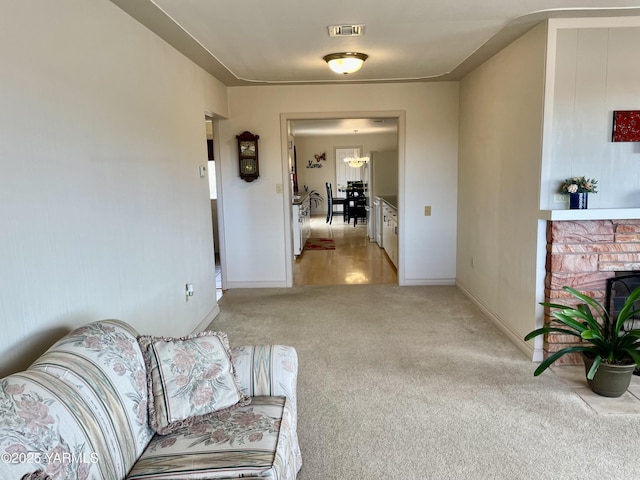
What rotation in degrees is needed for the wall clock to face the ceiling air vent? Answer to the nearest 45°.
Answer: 0° — it already faces it

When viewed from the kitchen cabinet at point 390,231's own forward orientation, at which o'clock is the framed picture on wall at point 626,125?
The framed picture on wall is roughly at 8 o'clock from the kitchen cabinet.

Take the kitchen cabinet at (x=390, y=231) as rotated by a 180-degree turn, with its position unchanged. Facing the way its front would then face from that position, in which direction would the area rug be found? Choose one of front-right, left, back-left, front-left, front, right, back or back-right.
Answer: back-left

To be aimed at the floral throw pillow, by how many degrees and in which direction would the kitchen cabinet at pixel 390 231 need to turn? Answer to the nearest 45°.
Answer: approximately 90° to its left

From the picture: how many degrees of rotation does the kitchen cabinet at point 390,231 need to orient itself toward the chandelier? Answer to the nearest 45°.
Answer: approximately 90° to its right

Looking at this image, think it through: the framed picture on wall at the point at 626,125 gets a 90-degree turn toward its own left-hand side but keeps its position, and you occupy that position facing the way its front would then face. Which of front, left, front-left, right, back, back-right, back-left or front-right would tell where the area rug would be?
back-left

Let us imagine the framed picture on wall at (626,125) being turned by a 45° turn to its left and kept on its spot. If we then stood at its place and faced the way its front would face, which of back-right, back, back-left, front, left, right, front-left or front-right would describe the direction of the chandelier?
back

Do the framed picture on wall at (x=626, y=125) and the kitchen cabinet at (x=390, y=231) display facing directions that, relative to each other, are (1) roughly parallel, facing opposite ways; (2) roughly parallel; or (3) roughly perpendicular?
roughly perpendicular

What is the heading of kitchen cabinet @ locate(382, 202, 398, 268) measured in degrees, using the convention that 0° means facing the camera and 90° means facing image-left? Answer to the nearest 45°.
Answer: approximately 90°

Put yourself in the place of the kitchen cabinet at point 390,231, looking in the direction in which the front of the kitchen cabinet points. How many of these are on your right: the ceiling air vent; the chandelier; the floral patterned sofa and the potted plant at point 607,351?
1

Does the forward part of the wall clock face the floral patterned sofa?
yes

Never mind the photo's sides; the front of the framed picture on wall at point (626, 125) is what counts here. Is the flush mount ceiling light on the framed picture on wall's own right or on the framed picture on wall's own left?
on the framed picture on wall's own right

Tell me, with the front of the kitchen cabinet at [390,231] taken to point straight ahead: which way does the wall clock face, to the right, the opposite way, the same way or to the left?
to the left

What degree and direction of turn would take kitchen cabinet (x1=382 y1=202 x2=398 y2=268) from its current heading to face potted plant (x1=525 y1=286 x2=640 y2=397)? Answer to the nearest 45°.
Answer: approximately 90° to its left

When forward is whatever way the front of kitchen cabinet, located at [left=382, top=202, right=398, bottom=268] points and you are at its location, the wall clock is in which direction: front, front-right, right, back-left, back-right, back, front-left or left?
front-left

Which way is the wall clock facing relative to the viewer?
toward the camera
